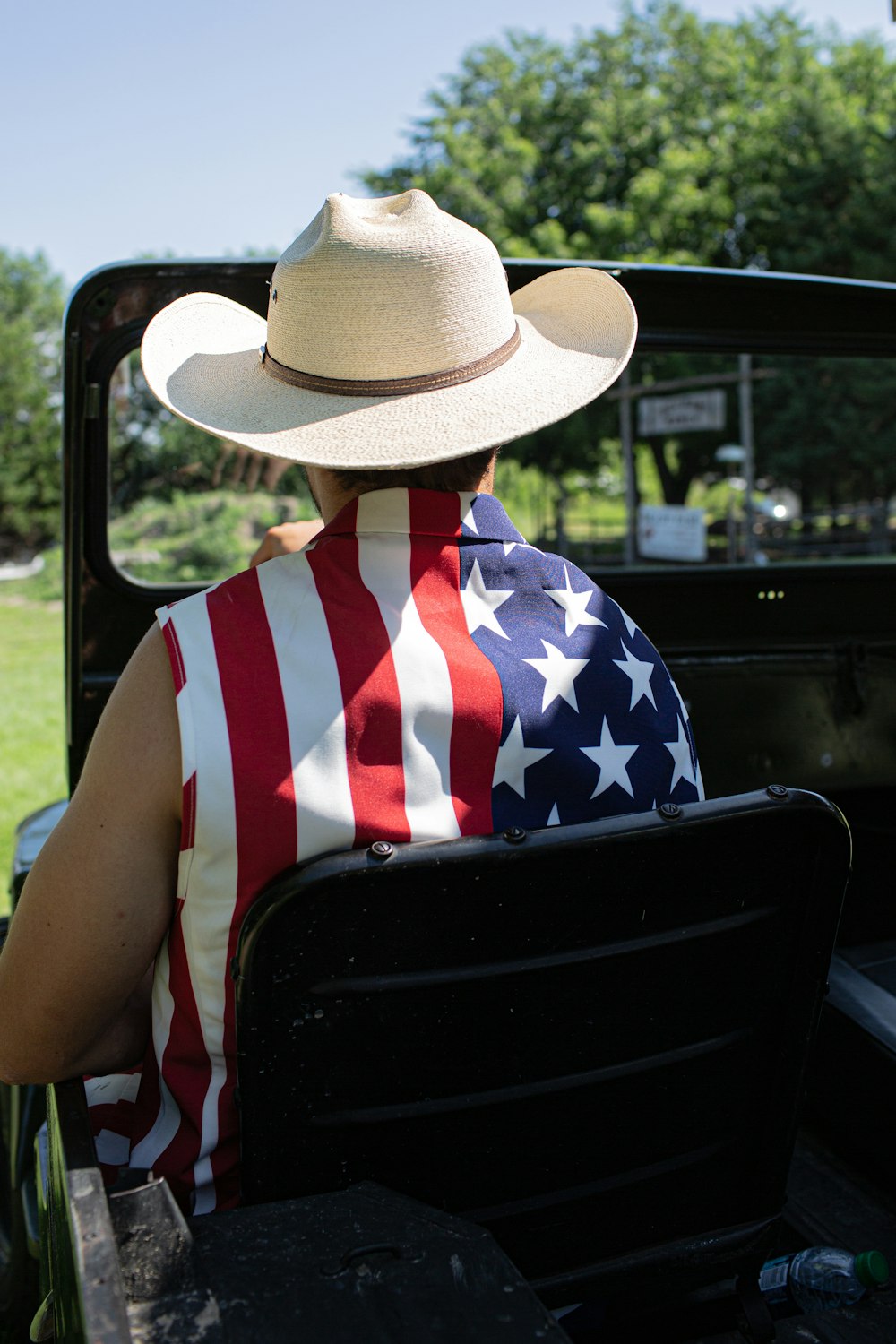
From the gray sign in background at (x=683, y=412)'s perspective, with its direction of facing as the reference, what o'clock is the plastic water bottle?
The plastic water bottle is roughly at 12 o'clock from the gray sign in background.

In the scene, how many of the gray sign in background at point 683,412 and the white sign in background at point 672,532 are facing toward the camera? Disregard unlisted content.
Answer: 2

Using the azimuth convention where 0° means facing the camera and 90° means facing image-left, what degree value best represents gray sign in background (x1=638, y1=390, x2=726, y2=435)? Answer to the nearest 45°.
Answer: approximately 0°

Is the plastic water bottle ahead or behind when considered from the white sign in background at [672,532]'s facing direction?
ahead

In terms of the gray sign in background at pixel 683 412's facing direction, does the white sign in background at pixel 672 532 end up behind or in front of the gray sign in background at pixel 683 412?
in front
